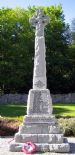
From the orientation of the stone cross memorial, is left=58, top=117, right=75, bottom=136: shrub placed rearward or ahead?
rearward

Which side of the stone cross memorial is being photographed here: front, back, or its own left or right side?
front
